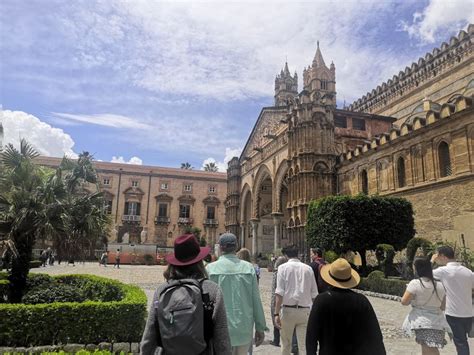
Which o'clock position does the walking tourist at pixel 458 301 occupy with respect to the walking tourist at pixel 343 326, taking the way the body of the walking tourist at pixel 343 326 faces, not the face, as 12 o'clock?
the walking tourist at pixel 458 301 is roughly at 1 o'clock from the walking tourist at pixel 343 326.

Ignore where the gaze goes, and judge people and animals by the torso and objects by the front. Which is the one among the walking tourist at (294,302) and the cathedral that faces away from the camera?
the walking tourist

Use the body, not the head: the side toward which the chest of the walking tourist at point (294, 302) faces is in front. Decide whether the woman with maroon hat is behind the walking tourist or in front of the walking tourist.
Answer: behind

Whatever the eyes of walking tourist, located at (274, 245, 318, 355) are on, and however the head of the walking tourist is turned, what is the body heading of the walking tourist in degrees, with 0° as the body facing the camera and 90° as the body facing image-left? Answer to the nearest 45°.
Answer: approximately 180°

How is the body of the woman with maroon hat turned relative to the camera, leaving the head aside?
away from the camera

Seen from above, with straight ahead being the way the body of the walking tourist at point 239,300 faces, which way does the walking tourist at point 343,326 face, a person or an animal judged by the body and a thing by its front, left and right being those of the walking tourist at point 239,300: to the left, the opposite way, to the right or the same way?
the same way

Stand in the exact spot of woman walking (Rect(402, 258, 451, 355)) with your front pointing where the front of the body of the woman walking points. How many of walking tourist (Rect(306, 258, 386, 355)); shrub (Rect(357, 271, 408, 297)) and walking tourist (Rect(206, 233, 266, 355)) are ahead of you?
1

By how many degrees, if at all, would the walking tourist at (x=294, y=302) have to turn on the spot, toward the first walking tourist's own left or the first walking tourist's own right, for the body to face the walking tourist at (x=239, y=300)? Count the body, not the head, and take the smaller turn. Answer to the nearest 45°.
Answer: approximately 135° to the first walking tourist's own left

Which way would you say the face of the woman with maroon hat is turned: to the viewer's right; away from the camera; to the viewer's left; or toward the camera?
away from the camera

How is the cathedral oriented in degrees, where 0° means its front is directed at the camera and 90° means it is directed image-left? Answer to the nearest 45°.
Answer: approximately 45°

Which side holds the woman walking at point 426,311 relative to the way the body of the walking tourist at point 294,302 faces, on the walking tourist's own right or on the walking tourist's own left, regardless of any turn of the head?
on the walking tourist's own right

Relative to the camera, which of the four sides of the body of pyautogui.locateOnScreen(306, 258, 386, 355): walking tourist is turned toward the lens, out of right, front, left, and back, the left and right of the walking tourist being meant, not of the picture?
back

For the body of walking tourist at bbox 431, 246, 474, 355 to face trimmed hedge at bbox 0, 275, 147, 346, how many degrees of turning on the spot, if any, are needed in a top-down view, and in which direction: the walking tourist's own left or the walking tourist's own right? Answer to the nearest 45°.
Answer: approximately 45° to the walking tourist's own left

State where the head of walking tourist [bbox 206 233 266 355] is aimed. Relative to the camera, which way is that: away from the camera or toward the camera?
away from the camera

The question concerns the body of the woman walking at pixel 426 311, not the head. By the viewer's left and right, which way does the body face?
facing away from the viewer

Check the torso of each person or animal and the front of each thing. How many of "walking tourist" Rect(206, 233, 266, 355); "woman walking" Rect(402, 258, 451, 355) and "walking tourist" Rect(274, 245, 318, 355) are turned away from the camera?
3

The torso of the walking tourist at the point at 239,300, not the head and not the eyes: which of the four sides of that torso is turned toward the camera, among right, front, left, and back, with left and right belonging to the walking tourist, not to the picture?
back
